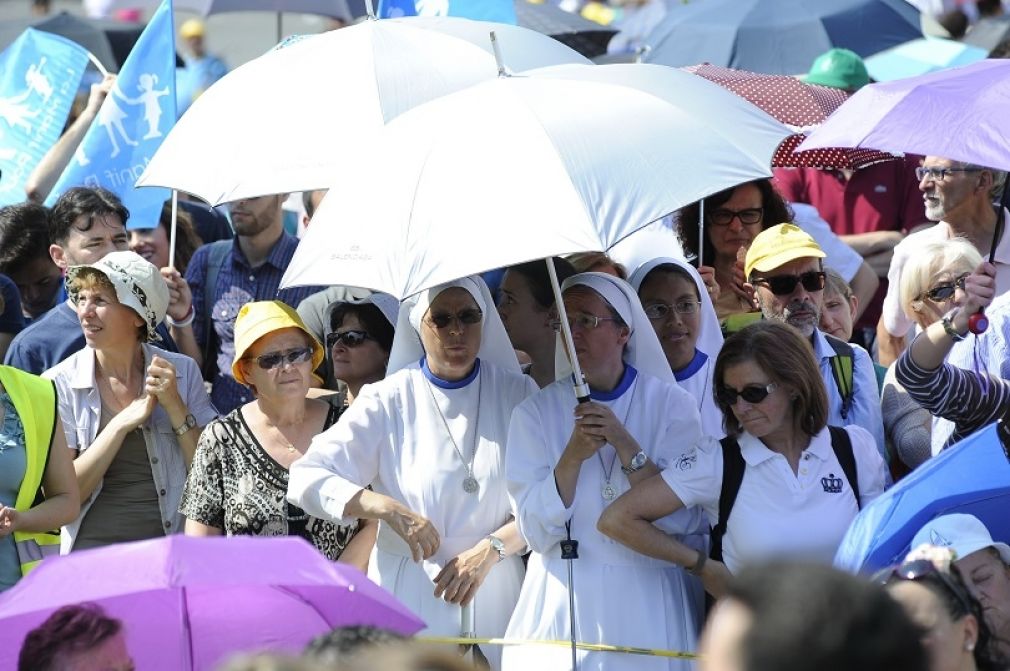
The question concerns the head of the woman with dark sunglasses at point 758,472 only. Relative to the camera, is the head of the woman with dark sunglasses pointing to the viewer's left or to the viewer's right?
to the viewer's left

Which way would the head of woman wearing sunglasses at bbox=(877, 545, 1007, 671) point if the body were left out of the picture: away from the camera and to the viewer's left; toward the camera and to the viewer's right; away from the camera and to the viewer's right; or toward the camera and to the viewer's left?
toward the camera and to the viewer's left

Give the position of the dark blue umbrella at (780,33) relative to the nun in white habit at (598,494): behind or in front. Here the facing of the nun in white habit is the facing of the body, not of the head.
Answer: behind

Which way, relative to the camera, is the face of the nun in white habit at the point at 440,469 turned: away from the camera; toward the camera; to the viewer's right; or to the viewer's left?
toward the camera

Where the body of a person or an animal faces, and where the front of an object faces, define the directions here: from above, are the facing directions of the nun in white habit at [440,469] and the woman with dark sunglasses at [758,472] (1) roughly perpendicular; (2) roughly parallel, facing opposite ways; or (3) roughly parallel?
roughly parallel

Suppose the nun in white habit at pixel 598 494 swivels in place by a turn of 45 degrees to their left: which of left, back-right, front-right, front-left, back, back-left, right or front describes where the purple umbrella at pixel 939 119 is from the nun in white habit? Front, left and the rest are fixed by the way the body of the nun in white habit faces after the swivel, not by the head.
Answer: left

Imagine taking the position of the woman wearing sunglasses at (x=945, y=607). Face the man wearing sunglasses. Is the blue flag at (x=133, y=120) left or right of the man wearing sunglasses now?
left

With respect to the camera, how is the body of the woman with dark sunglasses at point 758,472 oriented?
toward the camera

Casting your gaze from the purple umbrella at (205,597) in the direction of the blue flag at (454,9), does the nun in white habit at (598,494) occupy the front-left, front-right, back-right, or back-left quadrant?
front-right

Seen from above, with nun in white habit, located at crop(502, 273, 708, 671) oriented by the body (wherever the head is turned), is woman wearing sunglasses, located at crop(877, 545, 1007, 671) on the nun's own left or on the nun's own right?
on the nun's own left

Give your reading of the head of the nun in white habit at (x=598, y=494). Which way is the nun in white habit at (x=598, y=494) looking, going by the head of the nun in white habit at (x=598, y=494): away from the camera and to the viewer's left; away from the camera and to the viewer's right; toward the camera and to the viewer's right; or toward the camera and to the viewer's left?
toward the camera and to the viewer's left

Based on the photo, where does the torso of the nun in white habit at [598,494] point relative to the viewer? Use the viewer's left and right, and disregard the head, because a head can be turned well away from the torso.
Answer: facing the viewer and to the left of the viewer

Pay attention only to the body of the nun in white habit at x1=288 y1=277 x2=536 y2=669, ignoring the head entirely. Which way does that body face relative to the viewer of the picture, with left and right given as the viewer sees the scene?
facing the viewer

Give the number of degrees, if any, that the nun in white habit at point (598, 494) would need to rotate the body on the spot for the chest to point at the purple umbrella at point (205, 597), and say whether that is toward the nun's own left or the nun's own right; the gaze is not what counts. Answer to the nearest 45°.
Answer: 0° — they already face it
